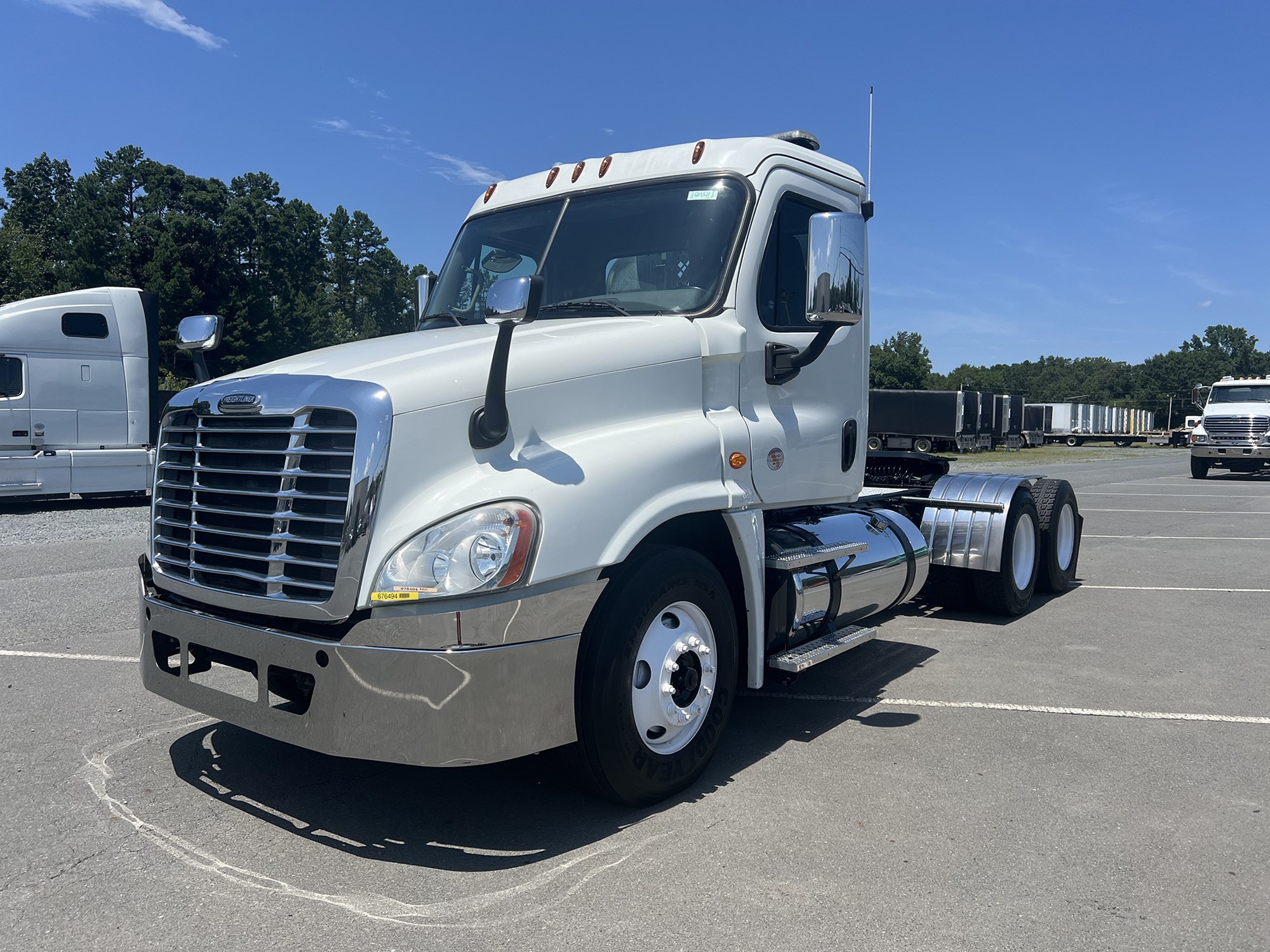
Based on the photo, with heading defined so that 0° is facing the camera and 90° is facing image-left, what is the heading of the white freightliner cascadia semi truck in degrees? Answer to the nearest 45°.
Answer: approximately 45°

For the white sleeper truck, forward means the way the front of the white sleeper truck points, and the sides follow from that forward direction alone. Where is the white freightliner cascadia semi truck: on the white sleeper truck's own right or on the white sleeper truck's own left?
on the white sleeper truck's own left

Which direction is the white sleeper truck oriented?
to the viewer's left

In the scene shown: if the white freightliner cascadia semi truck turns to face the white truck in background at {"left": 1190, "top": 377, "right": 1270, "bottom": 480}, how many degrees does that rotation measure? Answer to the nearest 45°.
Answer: approximately 180°

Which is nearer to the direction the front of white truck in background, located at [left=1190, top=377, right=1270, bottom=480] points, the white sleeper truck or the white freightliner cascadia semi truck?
the white freightliner cascadia semi truck

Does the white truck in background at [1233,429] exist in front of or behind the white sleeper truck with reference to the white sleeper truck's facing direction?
behind

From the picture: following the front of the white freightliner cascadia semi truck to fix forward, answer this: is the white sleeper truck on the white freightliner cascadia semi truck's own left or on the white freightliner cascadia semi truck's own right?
on the white freightliner cascadia semi truck's own right
